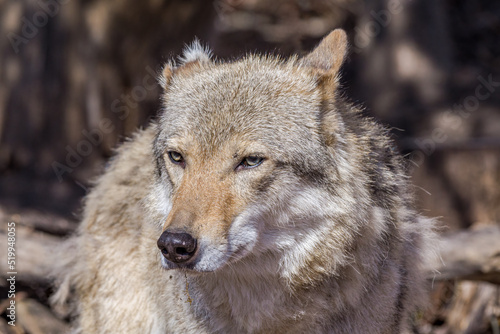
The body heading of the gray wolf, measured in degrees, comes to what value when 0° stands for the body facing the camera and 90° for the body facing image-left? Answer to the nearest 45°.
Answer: approximately 45°

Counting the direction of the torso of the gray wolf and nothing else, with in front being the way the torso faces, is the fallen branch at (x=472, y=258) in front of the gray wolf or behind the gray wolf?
behind
